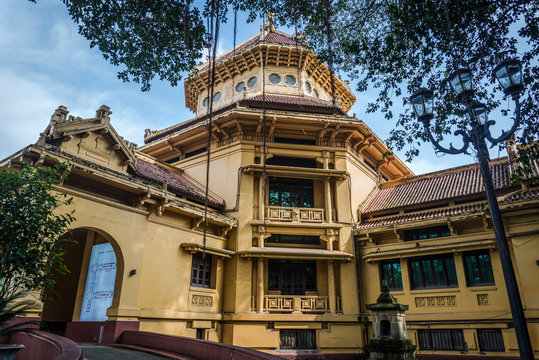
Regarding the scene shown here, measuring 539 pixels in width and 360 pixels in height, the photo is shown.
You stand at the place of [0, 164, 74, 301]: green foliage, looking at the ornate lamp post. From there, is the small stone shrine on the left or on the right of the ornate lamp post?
left

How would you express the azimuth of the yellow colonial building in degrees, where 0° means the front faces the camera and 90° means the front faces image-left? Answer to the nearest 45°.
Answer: approximately 45°

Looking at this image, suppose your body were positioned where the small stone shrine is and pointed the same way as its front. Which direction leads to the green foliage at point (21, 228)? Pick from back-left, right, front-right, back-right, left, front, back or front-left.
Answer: front-right

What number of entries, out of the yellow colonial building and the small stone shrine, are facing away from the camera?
0

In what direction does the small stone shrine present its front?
toward the camera

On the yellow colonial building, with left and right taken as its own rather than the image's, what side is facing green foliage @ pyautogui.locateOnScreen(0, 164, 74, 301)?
front

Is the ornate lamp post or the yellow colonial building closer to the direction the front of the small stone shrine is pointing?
the ornate lamp post
